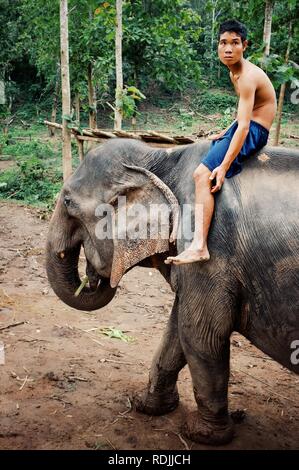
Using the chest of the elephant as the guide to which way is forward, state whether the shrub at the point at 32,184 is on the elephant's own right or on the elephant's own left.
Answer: on the elephant's own right

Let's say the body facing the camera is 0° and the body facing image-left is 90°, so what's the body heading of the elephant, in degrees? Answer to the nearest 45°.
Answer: approximately 90°

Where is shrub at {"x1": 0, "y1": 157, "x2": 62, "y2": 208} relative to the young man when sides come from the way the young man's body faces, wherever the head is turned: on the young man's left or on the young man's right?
on the young man's right

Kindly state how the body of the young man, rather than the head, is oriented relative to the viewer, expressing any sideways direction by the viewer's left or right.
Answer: facing to the left of the viewer
